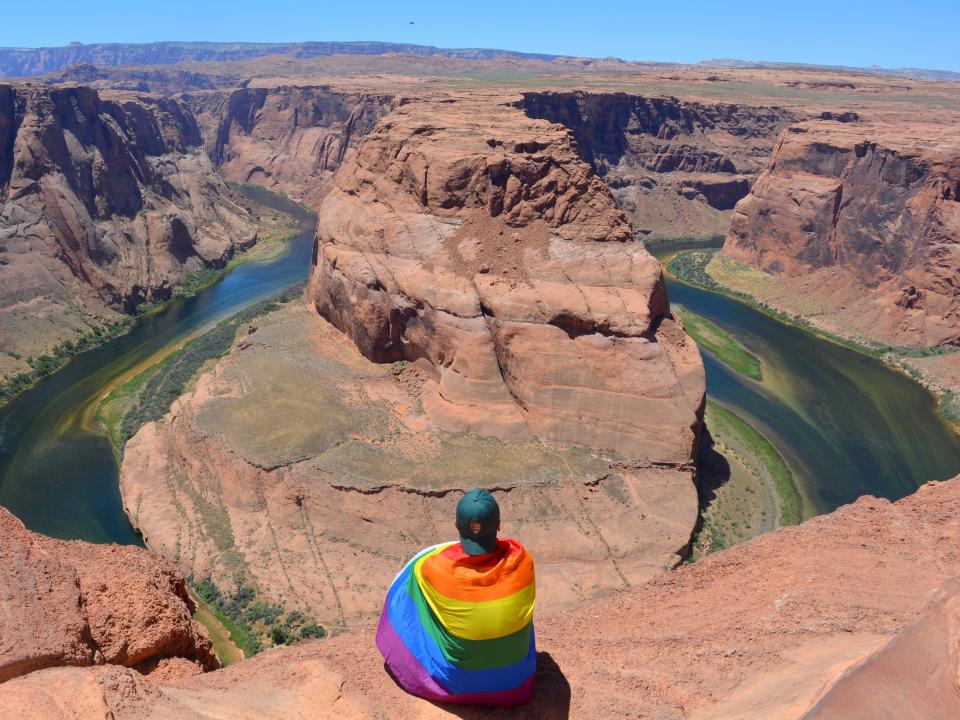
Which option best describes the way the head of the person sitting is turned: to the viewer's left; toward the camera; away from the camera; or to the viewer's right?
away from the camera

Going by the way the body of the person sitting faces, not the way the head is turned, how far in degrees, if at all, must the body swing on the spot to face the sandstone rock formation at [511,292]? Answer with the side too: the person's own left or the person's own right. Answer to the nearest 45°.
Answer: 0° — they already face it

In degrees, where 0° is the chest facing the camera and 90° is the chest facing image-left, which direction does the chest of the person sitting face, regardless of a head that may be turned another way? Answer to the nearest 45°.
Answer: approximately 180°

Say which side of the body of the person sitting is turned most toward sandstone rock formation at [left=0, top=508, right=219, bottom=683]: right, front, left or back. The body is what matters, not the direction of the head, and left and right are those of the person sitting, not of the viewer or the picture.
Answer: left
